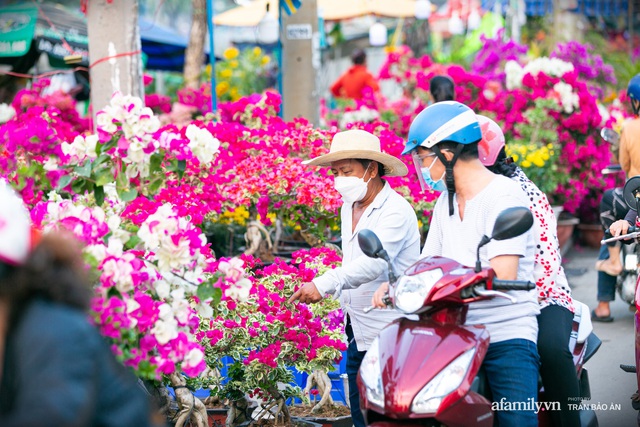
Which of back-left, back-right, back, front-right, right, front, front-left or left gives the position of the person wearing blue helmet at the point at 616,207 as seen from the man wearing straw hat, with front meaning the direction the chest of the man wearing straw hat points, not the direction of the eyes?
back

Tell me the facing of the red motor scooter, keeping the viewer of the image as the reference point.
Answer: facing the viewer and to the left of the viewer

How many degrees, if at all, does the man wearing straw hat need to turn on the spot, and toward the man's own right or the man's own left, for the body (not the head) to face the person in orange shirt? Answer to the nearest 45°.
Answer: approximately 135° to the man's own right

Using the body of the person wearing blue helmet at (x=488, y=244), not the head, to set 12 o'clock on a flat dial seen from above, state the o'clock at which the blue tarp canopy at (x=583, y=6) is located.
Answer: The blue tarp canopy is roughly at 5 o'clock from the person wearing blue helmet.

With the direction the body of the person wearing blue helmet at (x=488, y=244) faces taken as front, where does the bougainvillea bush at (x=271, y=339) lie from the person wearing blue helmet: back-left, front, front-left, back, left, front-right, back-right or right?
right

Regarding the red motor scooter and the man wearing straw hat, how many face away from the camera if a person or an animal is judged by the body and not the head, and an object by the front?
0

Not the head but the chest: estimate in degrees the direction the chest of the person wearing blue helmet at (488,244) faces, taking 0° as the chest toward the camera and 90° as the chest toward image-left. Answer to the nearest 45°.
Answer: approximately 45°

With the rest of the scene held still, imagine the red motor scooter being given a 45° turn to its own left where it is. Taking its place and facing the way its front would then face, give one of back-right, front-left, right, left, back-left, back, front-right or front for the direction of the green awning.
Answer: back-right

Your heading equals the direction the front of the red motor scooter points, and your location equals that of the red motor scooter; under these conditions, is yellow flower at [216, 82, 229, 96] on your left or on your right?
on your right

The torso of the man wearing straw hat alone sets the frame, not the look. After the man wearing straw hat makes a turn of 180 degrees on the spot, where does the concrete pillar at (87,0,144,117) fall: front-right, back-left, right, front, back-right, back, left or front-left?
left

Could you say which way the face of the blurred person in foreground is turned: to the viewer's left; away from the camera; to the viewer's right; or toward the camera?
away from the camera

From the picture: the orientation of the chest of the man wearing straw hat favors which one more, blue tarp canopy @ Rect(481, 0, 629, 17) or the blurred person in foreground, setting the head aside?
the blurred person in foreground

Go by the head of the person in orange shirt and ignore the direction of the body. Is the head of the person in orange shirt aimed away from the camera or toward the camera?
away from the camera
